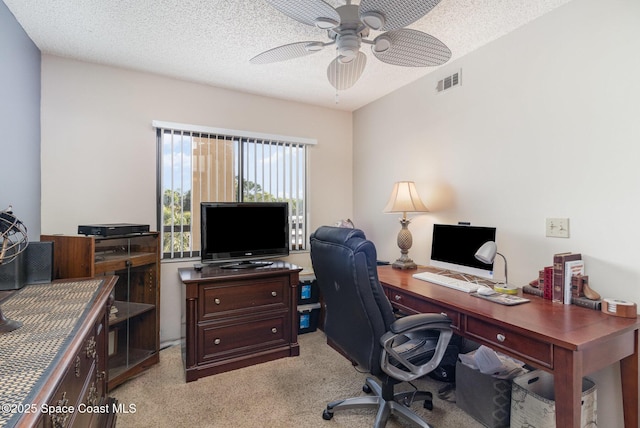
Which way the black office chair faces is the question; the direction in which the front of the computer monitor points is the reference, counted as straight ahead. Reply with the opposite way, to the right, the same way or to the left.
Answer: the opposite way

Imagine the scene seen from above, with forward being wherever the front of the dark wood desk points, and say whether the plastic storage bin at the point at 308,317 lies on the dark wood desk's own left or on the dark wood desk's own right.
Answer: on the dark wood desk's own right

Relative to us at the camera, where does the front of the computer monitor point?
facing the viewer and to the left of the viewer

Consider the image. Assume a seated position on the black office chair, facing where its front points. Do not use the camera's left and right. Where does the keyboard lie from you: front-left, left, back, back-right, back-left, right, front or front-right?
front

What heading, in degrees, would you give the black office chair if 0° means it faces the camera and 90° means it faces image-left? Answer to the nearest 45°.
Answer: approximately 225°

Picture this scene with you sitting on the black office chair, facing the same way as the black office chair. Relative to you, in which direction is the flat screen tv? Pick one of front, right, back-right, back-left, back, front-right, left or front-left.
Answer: left

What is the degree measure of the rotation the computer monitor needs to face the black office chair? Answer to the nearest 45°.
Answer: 0° — it already faces it

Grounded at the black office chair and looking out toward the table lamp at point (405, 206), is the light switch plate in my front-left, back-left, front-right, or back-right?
front-right

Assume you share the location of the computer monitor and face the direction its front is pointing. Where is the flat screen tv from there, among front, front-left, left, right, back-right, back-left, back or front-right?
front-right

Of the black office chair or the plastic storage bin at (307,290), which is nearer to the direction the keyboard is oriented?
the black office chair

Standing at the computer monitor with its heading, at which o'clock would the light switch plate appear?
The light switch plate is roughly at 8 o'clock from the computer monitor.

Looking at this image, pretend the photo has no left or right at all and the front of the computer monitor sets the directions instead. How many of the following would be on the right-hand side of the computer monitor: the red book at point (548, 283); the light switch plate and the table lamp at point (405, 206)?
1

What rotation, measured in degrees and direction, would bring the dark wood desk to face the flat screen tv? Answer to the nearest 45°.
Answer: approximately 45° to its right
